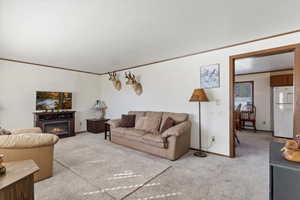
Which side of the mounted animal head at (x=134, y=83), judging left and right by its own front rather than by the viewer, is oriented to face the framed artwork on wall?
left

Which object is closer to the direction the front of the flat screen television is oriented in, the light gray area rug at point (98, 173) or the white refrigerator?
the light gray area rug

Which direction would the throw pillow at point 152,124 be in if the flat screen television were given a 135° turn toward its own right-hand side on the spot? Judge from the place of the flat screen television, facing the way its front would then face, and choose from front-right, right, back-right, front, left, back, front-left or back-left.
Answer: back

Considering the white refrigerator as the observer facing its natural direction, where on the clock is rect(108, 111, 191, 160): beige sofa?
The beige sofa is roughly at 1 o'clock from the white refrigerator.

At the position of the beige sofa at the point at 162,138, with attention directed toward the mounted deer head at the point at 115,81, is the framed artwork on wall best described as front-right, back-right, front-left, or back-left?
back-right

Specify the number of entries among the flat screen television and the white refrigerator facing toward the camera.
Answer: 2

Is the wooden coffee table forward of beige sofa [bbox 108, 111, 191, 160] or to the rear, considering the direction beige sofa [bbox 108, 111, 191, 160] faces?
forward

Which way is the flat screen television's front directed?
toward the camera

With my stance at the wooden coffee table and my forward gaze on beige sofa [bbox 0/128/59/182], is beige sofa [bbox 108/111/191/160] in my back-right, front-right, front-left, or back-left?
front-right

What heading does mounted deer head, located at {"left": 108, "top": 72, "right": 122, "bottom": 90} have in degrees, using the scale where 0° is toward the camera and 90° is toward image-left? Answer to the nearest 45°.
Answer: approximately 45°

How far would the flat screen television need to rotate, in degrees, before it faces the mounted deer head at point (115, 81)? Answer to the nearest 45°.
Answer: approximately 90° to its left

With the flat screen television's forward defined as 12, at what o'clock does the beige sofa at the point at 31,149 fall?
The beige sofa is roughly at 12 o'clock from the flat screen television.

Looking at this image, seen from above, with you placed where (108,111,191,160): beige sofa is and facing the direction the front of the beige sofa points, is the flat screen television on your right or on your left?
on your right

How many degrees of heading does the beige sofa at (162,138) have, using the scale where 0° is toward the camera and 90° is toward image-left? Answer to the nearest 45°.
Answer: approximately 45°

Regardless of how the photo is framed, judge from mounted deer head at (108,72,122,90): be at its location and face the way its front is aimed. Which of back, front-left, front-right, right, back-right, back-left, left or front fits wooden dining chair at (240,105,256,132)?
back-left

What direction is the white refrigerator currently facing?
toward the camera

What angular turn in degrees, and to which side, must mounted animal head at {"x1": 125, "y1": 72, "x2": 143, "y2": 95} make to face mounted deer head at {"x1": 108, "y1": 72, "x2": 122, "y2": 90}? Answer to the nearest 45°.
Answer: approximately 90° to its right

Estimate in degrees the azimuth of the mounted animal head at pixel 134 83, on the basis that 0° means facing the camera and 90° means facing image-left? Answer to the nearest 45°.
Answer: approximately 45°

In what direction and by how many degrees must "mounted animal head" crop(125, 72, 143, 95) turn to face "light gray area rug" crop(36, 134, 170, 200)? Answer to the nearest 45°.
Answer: approximately 45° to its left
